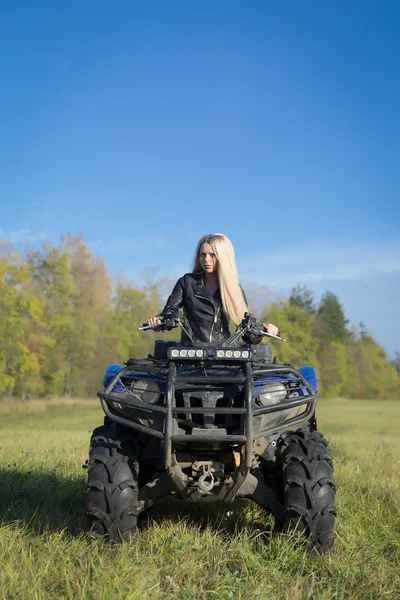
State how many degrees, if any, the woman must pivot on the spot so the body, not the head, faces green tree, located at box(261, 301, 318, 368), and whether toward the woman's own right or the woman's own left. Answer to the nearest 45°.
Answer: approximately 180°

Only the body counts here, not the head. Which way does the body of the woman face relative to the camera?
toward the camera

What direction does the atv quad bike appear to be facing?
toward the camera

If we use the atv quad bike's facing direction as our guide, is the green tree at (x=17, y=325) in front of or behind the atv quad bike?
behind

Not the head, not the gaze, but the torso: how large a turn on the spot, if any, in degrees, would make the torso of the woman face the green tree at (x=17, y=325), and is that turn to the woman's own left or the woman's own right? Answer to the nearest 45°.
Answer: approximately 180°

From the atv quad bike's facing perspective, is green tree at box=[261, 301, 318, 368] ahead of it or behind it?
behind

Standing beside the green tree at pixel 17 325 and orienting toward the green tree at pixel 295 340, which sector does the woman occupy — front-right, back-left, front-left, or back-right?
back-right
